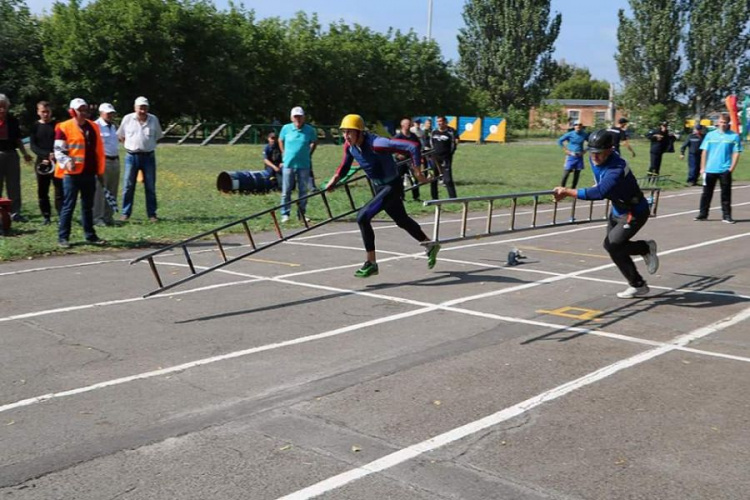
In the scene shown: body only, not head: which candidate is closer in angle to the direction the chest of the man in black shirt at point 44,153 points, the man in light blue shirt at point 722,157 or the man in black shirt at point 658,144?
the man in light blue shirt

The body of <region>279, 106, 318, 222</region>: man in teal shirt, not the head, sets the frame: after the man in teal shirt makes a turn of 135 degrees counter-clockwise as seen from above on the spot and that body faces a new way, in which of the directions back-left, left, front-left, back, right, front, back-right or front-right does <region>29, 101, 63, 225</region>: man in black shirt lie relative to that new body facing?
back-left

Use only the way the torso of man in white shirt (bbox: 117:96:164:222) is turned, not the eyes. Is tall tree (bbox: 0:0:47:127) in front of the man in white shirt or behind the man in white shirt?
behind

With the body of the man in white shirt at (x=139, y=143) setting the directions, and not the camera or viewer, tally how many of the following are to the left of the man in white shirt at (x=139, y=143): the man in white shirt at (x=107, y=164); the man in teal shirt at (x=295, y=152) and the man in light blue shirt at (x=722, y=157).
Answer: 2

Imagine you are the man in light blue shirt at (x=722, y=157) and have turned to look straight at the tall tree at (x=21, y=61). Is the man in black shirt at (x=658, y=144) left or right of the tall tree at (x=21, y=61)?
right

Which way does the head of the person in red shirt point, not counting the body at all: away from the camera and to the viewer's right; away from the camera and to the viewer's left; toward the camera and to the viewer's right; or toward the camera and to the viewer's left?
toward the camera and to the viewer's right

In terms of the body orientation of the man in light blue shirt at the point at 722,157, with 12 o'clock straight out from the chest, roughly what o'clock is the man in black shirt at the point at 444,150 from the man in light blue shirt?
The man in black shirt is roughly at 3 o'clock from the man in light blue shirt.
